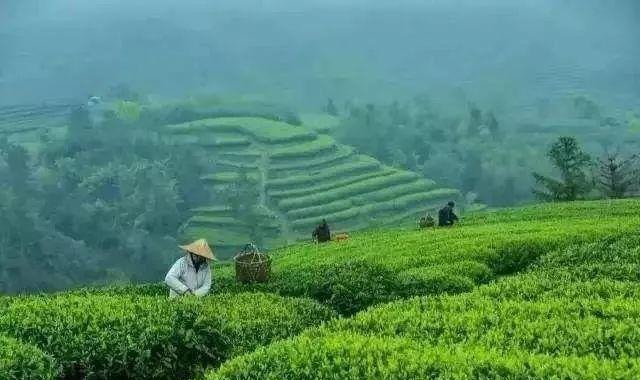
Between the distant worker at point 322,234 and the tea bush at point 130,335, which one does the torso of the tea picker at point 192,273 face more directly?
the tea bush

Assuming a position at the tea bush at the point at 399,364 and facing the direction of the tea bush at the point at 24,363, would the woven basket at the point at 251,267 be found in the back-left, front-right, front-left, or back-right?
front-right

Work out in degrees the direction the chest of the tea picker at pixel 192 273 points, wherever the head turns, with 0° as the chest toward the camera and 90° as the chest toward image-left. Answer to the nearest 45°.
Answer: approximately 315°

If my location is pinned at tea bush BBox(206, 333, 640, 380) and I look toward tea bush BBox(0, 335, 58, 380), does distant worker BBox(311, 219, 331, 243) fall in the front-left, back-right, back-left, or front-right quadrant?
front-right

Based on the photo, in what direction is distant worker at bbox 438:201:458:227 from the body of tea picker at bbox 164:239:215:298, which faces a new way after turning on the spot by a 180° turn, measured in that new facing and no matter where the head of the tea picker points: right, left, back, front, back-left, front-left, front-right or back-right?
right

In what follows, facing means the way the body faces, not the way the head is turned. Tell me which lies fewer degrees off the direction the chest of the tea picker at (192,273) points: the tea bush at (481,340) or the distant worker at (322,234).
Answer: the tea bush

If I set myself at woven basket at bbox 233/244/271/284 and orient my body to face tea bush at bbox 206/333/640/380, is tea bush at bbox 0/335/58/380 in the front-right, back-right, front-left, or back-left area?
front-right

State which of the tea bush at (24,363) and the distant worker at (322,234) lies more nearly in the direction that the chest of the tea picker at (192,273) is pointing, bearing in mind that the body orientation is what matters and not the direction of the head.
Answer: the tea bush

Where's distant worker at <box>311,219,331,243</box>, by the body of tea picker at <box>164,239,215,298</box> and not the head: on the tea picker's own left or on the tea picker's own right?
on the tea picker's own left

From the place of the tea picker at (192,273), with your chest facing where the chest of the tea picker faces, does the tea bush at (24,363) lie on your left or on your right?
on your right

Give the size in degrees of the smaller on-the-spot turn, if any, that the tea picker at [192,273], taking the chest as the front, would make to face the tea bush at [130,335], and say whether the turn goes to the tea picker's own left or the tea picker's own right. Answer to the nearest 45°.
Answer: approximately 45° to the tea picker's own right
